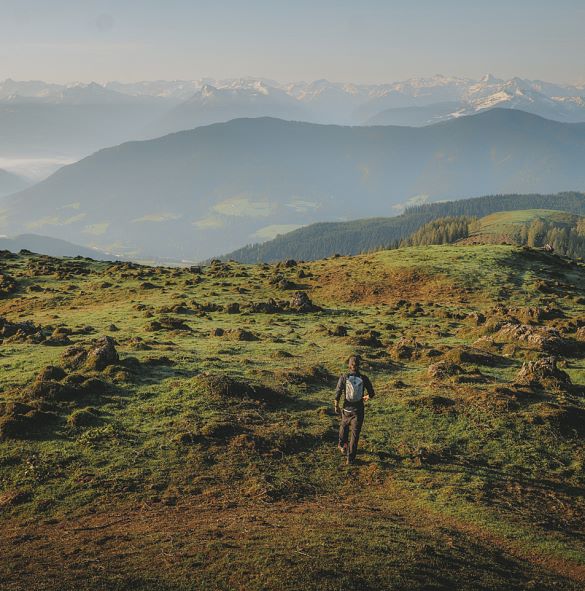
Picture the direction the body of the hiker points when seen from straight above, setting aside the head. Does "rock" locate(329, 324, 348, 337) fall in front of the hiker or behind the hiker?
in front

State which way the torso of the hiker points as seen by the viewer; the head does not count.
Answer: away from the camera

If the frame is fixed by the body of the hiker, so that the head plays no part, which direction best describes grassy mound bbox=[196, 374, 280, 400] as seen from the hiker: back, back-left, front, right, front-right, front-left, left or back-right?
front-left

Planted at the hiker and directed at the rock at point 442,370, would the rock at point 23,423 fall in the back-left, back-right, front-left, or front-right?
back-left

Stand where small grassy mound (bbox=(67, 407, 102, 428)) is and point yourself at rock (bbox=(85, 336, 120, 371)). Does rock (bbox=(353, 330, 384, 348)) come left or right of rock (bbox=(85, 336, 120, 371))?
right

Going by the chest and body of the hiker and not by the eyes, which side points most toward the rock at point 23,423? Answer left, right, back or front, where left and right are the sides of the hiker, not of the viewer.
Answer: left

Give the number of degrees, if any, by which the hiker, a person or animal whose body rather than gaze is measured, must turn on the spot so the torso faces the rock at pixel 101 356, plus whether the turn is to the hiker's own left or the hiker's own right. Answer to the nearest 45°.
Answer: approximately 45° to the hiker's own left

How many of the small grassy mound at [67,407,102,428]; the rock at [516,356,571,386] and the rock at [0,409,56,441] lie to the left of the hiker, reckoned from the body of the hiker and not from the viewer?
2

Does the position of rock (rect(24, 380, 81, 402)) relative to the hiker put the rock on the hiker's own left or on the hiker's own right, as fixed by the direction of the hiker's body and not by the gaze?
on the hiker's own left

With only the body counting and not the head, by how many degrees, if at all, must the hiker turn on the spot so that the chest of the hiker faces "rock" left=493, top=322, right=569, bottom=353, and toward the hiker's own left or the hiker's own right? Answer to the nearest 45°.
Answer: approximately 45° to the hiker's own right

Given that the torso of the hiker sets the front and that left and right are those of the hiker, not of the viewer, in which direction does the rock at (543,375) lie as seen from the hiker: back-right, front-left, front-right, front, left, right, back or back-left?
front-right

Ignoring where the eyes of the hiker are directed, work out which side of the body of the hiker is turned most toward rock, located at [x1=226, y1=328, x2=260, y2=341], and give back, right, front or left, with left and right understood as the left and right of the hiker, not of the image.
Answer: front
